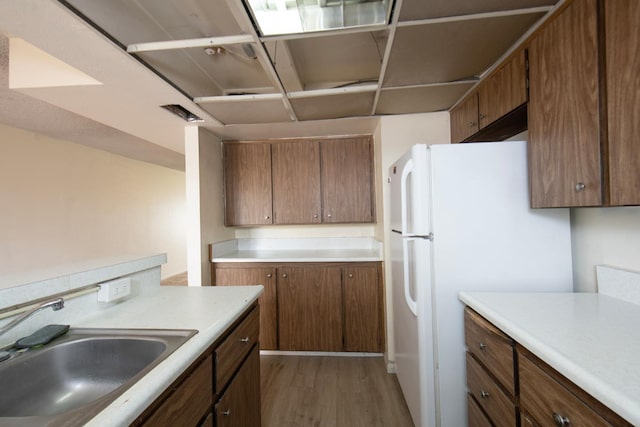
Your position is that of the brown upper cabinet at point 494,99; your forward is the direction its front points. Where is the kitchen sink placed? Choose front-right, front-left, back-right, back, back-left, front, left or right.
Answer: front

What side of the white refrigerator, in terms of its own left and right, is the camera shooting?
left

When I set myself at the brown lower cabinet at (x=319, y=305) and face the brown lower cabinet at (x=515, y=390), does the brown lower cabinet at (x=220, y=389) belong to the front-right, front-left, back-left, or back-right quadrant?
front-right

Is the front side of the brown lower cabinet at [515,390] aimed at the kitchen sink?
yes

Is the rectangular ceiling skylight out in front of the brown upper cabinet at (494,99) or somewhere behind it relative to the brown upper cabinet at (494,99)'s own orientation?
in front

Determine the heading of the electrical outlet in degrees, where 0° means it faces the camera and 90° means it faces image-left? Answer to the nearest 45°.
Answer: approximately 315°

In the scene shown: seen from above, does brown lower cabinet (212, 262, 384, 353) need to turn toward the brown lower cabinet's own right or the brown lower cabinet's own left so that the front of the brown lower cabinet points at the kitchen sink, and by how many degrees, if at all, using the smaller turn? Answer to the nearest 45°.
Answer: approximately 45° to the brown lower cabinet's own right

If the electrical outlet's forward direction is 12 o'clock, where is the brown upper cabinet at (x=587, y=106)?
The brown upper cabinet is roughly at 12 o'clock from the electrical outlet.
